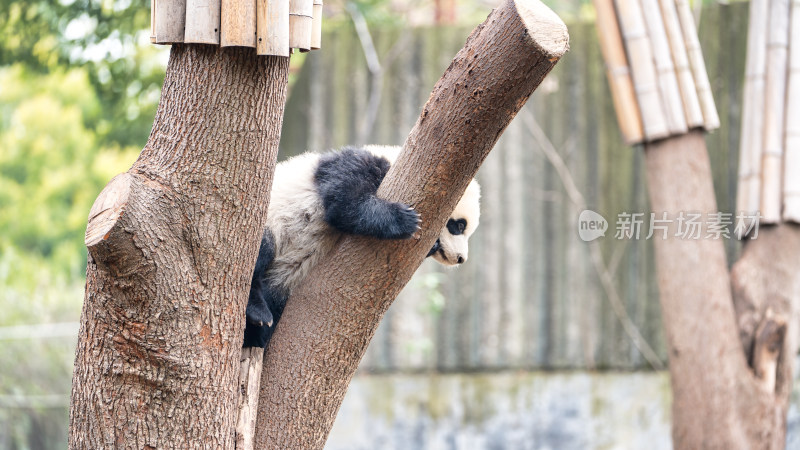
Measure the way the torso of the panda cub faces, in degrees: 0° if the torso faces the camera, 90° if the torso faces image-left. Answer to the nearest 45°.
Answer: approximately 270°

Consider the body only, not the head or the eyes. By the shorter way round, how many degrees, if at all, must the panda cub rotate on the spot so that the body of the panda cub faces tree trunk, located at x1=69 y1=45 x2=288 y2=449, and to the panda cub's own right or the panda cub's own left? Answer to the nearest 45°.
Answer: approximately 180°

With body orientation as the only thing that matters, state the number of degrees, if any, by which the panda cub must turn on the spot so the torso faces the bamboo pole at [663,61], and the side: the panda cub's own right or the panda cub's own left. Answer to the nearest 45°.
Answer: approximately 45° to the panda cub's own left

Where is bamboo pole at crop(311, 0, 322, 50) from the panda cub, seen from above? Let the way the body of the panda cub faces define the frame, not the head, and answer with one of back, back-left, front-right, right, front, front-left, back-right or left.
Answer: right

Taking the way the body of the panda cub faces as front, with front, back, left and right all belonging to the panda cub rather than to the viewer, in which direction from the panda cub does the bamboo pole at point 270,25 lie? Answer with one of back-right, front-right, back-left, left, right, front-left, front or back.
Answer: right

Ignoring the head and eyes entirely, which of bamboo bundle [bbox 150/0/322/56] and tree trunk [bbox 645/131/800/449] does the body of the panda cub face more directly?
the tree trunk

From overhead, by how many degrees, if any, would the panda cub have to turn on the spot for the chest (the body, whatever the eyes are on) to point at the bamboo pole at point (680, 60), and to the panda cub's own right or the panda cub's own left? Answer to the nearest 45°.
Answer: approximately 45° to the panda cub's own left

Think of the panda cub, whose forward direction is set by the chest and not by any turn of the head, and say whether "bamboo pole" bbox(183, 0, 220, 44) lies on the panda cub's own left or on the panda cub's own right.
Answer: on the panda cub's own right

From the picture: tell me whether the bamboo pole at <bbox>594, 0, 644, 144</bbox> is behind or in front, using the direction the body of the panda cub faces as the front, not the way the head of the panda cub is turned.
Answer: in front

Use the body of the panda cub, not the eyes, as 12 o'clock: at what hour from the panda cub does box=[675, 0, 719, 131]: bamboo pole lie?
The bamboo pole is roughly at 11 o'clock from the panda cub.

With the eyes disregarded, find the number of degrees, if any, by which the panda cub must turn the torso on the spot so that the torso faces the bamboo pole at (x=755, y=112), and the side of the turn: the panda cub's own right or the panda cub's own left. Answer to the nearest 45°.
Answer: approximately 45° to the panda cub's own left
